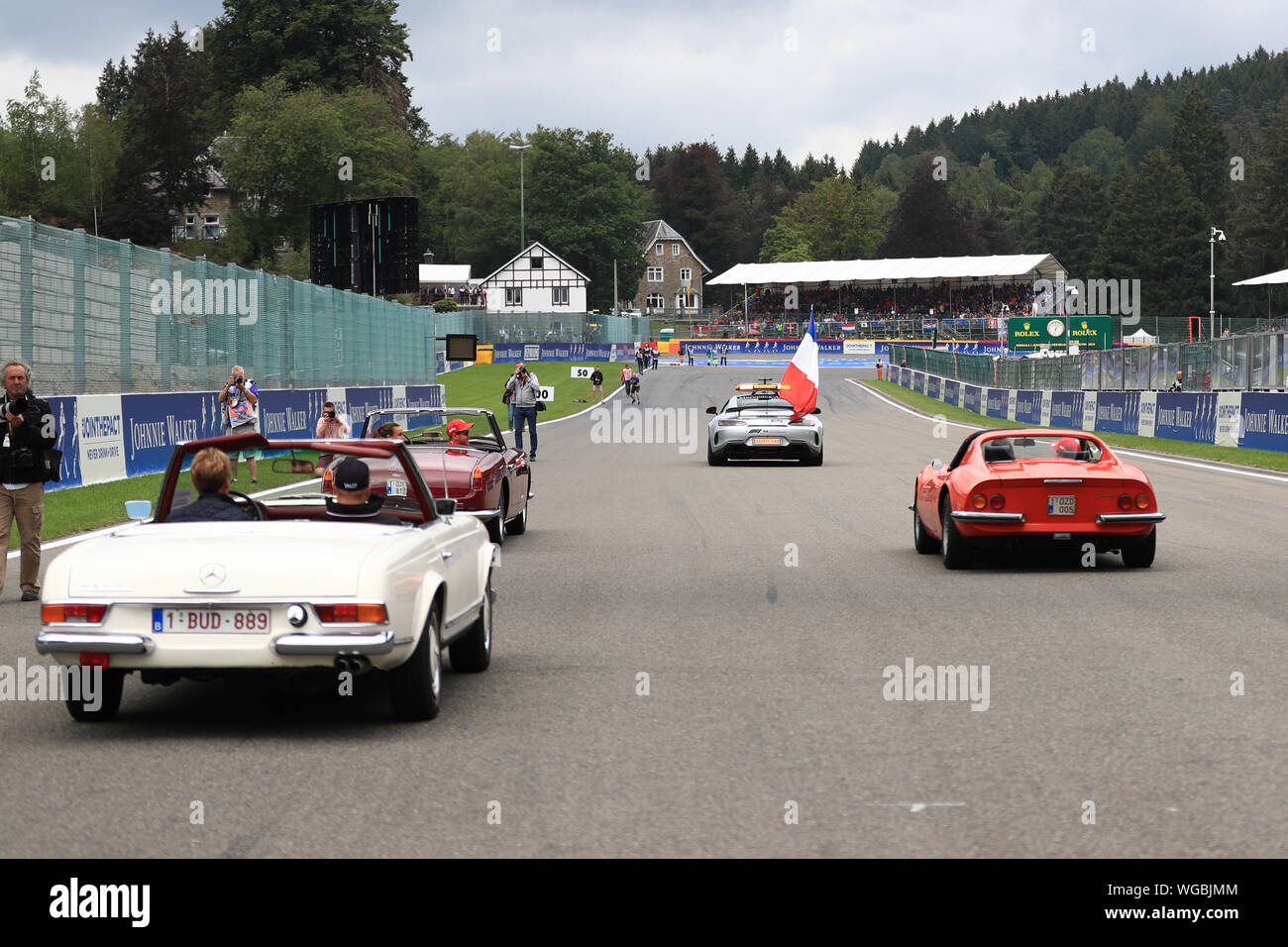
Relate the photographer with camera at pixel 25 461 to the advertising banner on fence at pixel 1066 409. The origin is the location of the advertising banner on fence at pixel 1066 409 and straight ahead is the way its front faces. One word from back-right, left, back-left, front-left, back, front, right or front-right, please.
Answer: front-left

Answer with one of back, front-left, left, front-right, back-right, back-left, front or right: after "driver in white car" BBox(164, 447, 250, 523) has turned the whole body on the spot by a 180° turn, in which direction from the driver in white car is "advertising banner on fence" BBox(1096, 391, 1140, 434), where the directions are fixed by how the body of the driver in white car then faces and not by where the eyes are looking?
back-left

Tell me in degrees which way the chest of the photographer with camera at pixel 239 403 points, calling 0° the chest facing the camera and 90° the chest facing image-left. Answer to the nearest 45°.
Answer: approximately 0°

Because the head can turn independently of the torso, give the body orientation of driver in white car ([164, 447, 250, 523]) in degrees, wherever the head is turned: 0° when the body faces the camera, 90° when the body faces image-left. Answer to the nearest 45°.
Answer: approximately 180°

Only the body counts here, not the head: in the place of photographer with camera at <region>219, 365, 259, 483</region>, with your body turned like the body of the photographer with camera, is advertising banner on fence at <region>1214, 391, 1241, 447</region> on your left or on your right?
on your left

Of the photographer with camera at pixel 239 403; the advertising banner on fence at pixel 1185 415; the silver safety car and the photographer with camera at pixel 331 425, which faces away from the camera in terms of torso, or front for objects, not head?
the silver safety car

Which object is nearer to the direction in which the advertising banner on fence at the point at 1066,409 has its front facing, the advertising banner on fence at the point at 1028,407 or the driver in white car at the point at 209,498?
the driver in white car

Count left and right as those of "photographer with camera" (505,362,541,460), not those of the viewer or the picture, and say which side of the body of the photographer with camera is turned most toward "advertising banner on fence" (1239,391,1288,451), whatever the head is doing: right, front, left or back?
left

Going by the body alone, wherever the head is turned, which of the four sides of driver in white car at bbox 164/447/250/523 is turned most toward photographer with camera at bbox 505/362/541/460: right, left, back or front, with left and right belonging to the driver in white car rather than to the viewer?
front

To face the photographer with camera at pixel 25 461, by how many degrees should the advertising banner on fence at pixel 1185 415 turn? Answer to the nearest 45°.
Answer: approximately 45° to its left

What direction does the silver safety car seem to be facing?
away from the camera
